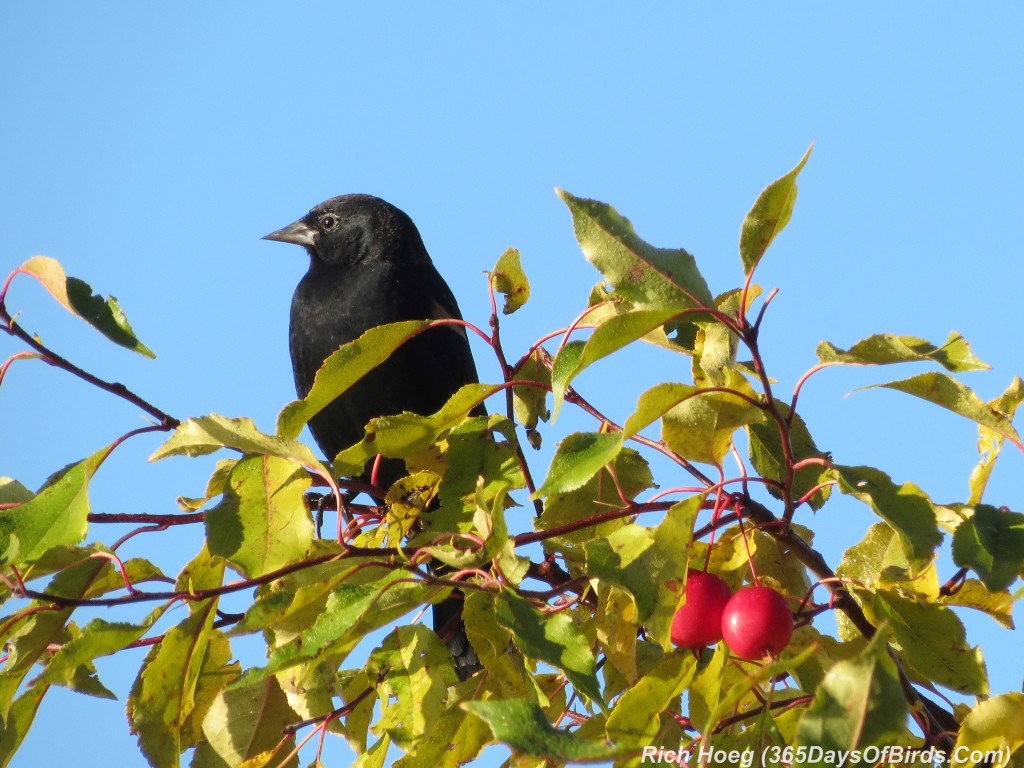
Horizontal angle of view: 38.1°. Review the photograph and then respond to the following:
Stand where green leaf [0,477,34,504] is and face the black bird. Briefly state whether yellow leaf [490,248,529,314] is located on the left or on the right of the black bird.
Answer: right

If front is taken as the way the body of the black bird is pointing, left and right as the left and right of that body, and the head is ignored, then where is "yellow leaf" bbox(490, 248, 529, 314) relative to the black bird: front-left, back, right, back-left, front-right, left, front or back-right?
back-left

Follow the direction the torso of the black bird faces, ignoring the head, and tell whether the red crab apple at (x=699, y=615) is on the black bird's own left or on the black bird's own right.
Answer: on the black bird's own left

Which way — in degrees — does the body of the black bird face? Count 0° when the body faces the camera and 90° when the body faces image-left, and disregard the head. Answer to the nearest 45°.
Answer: approximately 45°

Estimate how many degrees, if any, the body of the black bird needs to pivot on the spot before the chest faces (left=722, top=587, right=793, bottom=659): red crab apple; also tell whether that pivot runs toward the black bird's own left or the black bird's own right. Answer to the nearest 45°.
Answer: approximately 135° to the black bird's own left
